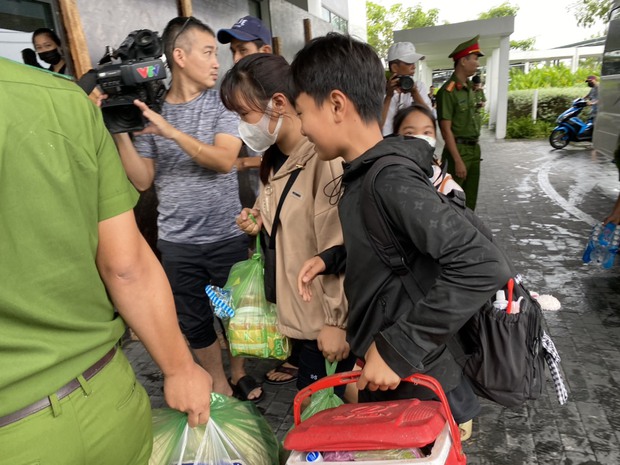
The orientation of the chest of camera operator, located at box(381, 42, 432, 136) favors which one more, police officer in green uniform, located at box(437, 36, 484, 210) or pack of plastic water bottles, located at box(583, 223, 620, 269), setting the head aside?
the pack of plastic water bottles

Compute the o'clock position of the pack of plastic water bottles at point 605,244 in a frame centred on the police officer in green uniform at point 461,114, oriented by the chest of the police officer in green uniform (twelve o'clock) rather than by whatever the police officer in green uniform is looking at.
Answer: The pack of plastic water bottles is roughly at 12 o'clock from the police officer in green uniform.

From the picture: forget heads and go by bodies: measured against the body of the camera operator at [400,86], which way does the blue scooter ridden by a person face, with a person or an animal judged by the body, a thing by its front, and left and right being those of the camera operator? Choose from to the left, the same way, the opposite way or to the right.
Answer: to the right

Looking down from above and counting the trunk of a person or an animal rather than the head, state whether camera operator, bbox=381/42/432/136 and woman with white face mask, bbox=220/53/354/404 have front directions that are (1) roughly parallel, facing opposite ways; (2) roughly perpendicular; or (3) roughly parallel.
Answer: roughly perpendicular

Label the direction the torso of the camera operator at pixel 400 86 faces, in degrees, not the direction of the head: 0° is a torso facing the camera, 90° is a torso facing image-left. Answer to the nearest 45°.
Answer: approximately 315°

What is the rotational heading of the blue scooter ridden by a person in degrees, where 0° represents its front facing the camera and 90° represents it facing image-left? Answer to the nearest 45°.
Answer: approximately 45°

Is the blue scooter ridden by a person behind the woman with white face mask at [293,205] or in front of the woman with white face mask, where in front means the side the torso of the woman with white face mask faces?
behind
